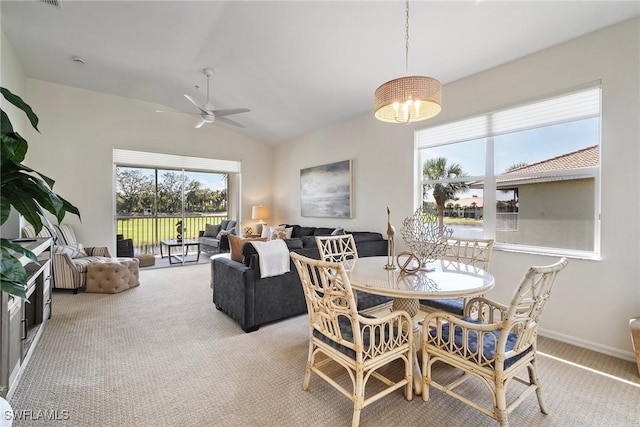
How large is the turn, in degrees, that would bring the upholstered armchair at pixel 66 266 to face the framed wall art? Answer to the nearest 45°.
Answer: approximately 45° to its left

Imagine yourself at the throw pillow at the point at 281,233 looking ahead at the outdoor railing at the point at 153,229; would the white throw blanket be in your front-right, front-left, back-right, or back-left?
back-left

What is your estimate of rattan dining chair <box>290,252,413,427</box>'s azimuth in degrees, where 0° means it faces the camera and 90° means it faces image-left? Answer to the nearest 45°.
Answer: approximately 225°

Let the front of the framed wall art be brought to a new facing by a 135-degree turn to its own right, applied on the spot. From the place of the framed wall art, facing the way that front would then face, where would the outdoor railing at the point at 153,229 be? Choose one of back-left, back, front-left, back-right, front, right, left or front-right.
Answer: left

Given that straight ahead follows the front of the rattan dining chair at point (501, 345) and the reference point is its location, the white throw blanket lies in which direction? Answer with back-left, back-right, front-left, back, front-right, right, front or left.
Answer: front-left

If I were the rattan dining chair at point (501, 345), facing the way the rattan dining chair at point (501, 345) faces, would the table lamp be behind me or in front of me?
in front

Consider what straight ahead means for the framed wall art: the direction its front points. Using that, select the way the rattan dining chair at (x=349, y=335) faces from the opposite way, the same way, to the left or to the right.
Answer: the opposite way

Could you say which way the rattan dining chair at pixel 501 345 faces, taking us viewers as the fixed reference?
facing away from the viewer and to the left of the viewer

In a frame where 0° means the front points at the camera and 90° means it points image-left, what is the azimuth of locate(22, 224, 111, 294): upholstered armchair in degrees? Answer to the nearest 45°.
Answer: approximately 315°

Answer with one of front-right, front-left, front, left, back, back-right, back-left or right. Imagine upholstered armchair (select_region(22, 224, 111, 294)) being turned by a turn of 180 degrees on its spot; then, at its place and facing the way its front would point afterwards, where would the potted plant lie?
back-left

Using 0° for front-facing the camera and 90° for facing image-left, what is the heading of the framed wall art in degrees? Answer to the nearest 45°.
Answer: approximately 45°

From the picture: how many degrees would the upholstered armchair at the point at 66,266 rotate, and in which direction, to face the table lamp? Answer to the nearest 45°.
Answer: approximately 45° to its left

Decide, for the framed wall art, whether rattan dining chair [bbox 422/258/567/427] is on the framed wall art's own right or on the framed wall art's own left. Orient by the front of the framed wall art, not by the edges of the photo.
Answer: on the framed wall art's own left

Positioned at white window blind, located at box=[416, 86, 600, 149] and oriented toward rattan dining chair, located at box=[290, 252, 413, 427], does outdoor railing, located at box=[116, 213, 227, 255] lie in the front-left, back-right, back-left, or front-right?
front-right

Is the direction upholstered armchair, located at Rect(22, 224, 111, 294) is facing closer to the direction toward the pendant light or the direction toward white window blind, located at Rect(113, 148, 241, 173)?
the pendant light

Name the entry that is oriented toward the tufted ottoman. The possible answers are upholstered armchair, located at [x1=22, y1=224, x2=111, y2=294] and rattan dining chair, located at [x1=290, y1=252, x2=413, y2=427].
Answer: the upholstered armchair

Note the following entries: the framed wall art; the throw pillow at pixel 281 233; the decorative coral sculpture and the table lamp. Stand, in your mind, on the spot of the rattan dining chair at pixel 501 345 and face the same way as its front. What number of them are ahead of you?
4

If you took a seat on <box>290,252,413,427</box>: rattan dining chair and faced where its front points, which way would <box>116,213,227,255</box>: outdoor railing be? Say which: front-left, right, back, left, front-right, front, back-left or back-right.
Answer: left
